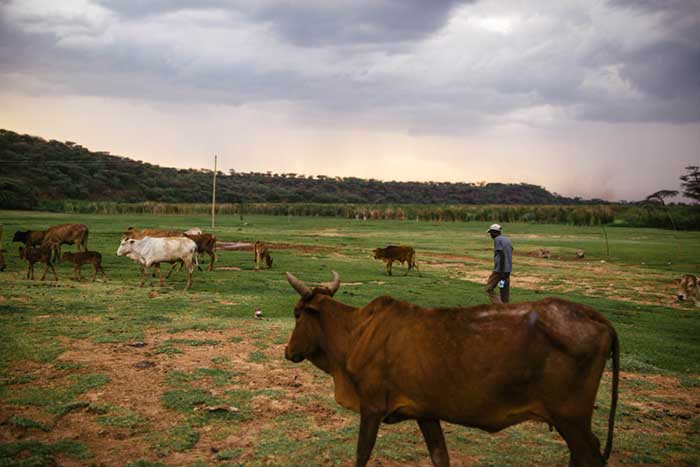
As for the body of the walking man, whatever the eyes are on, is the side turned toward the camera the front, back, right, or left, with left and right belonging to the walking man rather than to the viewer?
left

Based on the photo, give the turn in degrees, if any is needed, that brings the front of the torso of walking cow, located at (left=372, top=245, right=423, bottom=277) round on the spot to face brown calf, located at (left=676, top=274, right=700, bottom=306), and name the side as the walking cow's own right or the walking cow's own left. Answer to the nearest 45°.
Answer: approximately 135° to the walking cow's own left

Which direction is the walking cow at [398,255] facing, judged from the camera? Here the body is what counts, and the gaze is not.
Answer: to the viewer's left

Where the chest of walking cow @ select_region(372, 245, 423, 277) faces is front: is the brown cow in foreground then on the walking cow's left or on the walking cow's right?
on the walking cow's left

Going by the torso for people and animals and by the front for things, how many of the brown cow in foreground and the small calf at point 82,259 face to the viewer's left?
2

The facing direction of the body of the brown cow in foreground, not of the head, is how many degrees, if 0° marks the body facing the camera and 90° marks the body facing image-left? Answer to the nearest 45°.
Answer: approximately 90°

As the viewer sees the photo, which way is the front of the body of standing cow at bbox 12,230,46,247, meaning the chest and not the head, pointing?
to the viewer's left

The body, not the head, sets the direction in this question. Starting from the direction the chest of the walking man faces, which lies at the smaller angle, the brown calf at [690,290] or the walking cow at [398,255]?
the walking cow

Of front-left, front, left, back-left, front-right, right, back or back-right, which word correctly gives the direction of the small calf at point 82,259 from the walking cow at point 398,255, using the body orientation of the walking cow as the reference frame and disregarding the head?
front-left

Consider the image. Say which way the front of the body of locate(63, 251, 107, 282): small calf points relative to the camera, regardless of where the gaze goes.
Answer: to the viewer's left

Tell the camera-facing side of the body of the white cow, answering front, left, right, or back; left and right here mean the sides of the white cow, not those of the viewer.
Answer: left

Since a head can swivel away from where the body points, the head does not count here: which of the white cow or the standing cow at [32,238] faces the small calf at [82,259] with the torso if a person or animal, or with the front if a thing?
the white cow
